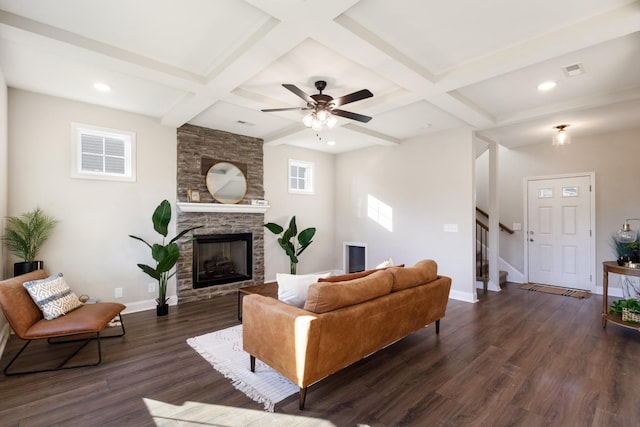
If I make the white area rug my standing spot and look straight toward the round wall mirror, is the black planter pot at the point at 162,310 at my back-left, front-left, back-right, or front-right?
front-left

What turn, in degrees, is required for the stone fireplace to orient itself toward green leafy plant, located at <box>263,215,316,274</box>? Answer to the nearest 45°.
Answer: approximately 45° to its left

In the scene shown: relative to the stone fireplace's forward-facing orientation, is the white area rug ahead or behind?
ahead

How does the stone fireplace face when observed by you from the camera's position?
facing the viewer and to the right of the viewer

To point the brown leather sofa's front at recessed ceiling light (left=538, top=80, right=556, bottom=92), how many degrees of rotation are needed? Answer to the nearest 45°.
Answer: approximately 90° to its right

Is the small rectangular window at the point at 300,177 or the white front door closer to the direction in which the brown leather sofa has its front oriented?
the small rectangular window

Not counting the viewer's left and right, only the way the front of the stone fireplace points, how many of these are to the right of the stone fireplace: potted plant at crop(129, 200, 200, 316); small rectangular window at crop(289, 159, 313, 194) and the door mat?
1

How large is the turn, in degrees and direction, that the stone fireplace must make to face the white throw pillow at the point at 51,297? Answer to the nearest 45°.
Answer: approximately 90° to its right

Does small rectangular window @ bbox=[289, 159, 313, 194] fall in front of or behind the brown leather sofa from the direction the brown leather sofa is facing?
in front

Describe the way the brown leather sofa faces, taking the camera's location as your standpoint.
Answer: facing away from the viewer and to the left of the viewer

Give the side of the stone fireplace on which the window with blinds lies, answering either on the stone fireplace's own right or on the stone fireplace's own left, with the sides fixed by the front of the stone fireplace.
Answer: on the stone fireplace's own right

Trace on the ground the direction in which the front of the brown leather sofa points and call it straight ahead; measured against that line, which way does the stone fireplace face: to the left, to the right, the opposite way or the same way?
the opposite way

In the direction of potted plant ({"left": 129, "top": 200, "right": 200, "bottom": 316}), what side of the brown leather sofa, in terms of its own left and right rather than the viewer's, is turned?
front

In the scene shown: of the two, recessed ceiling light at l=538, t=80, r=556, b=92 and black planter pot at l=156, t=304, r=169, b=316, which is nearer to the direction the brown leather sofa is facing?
the black planter pot

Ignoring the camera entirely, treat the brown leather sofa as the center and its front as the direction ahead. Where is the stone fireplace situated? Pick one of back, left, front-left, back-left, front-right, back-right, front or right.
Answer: front
